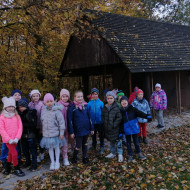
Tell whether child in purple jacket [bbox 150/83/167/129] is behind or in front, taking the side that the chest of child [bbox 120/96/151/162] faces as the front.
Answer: behind

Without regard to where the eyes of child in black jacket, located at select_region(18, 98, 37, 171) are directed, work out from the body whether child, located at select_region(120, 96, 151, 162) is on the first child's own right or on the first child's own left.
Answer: on the first child's own left

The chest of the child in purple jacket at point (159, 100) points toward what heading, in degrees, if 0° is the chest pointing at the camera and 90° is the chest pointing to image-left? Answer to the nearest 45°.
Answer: approximately 0°

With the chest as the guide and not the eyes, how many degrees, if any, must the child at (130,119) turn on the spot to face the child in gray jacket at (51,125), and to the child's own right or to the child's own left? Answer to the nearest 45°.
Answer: approximately 90° to the child's own right

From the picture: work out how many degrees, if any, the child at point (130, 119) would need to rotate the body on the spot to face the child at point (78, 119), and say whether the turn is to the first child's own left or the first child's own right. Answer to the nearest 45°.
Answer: approximately 90° to the first child's own right

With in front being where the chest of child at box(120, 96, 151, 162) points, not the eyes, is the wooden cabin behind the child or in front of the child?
behind
